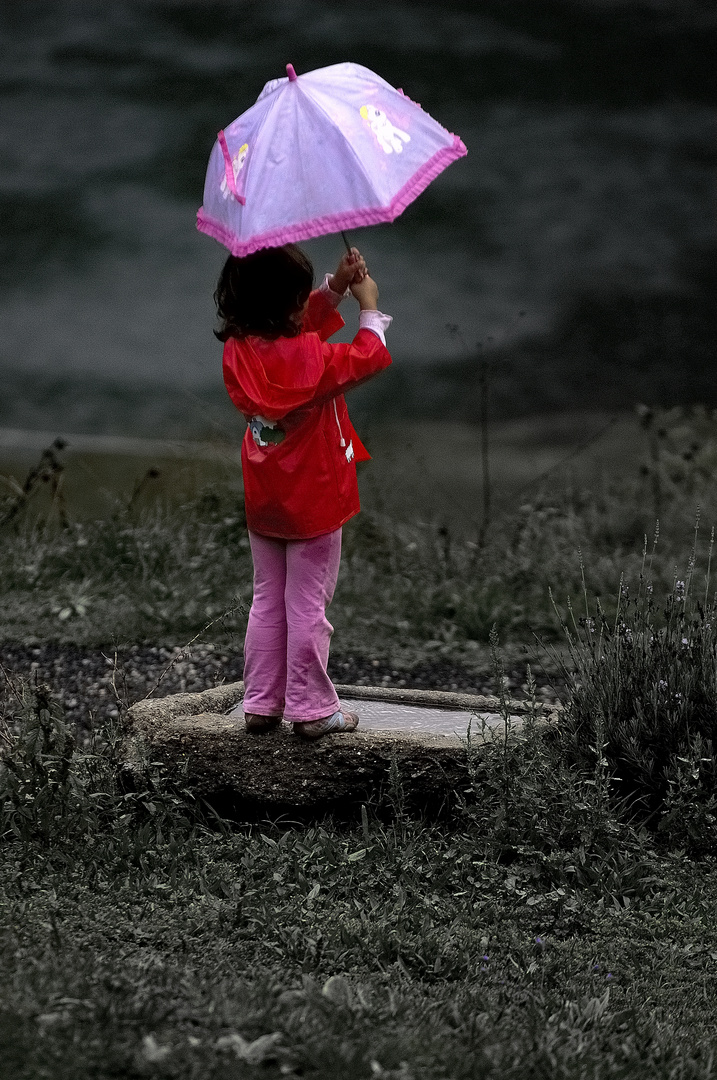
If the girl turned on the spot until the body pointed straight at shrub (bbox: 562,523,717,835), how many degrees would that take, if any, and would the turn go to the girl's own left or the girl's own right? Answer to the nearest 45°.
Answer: approximately 45° to the girl's own right

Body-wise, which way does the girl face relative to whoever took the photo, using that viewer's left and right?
facing away from the viewer and to the right of the viewer

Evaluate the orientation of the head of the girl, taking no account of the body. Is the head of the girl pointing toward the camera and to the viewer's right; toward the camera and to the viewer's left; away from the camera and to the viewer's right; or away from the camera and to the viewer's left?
away from the camera and to the viewer's right
